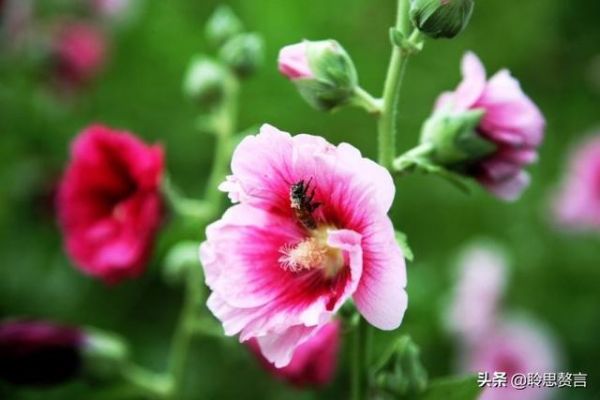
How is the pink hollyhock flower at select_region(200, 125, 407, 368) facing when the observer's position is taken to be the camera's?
facing the viewer and to the left of the viewer
